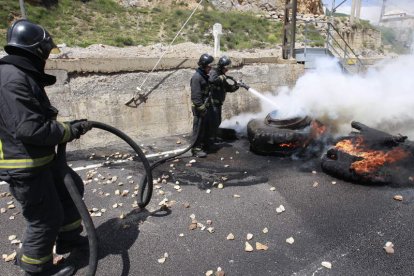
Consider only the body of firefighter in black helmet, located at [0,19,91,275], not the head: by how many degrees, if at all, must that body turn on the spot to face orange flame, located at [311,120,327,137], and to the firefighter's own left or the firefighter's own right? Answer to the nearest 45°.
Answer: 0° — they already face it

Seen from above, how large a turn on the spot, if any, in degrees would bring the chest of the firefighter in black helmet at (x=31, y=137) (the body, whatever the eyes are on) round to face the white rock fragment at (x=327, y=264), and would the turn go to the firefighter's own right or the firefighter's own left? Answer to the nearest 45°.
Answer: approximately 45° to the firefighter's own right

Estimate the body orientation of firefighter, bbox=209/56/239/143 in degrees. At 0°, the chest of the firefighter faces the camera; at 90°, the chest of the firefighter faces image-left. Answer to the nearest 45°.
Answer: approximately 270°

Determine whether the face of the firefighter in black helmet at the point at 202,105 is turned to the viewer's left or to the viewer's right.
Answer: to the viewer's right

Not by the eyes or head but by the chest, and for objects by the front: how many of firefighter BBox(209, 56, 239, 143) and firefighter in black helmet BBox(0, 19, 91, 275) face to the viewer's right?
2

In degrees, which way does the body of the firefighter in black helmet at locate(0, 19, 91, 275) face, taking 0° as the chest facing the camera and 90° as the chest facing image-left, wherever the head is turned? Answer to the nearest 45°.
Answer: approximately 270°

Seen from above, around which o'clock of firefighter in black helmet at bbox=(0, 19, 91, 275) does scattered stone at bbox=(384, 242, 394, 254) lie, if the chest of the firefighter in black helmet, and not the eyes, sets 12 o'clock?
The scattered stone is roughly at 1 o'clock from the firefighter in black helmet.

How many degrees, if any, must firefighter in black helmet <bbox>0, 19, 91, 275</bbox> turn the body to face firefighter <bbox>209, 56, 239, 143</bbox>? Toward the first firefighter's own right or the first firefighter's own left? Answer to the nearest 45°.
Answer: approximately 45° to the first firefighter's own left

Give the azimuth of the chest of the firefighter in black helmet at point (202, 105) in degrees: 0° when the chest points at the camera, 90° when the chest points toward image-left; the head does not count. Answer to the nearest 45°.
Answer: approximately 270°

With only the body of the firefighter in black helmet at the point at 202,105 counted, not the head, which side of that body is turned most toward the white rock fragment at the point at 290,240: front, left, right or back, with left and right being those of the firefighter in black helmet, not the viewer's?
right

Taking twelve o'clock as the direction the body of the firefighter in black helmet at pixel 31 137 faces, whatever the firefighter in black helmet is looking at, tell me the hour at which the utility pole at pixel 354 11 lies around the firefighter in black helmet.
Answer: The utility pole is roughly at 11 o'clock from the firefighter in black helmet.

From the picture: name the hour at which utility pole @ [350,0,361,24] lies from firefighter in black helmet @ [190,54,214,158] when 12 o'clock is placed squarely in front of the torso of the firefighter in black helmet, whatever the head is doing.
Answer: The utility pole is roughly at 10 o'clock from the firefighter in black helmet.

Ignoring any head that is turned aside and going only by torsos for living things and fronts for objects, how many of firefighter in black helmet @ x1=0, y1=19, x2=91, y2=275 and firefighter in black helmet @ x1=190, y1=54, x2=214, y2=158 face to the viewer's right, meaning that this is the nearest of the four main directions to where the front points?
2
